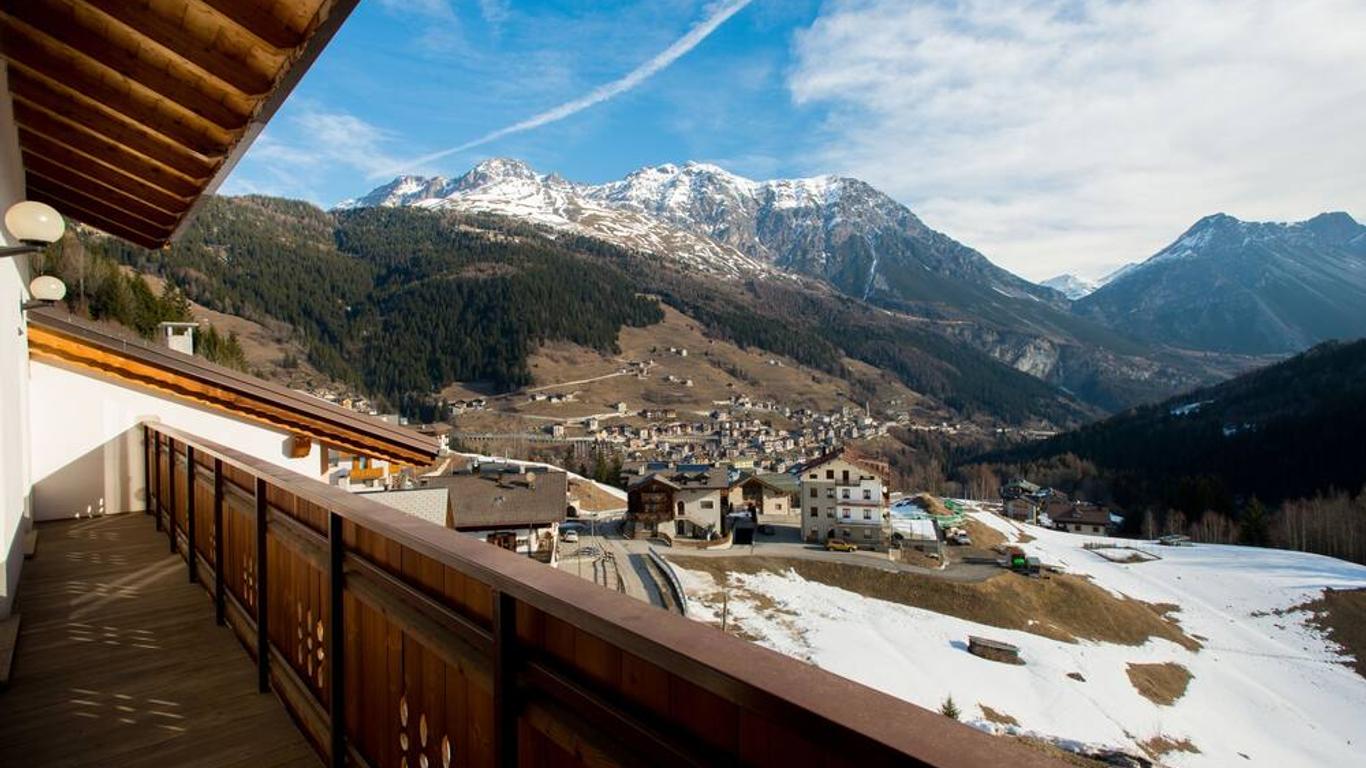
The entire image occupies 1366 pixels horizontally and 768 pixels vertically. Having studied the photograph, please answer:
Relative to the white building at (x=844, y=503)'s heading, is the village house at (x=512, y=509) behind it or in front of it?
in front

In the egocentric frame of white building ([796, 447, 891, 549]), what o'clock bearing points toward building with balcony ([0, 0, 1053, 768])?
The building with balcony is roughly at 12 o'clock from the white building.

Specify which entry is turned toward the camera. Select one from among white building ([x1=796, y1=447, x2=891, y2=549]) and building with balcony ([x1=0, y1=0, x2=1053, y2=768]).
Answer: the white building

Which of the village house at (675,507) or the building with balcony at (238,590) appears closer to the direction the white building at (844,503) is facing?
the building with balcony

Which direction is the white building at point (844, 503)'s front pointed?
toward the camera

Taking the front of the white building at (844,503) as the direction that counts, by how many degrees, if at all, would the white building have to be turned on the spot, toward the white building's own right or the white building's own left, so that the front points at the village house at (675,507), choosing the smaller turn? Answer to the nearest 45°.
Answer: approximately 90° to the white building's own right

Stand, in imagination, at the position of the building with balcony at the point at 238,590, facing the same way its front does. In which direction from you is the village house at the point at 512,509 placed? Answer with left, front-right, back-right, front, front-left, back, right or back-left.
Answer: left

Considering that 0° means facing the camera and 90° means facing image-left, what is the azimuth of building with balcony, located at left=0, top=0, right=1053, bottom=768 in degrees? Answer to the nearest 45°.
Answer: approximately 270°

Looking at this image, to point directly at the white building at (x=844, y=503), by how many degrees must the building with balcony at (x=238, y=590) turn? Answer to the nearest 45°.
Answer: approximately 45° to its left
